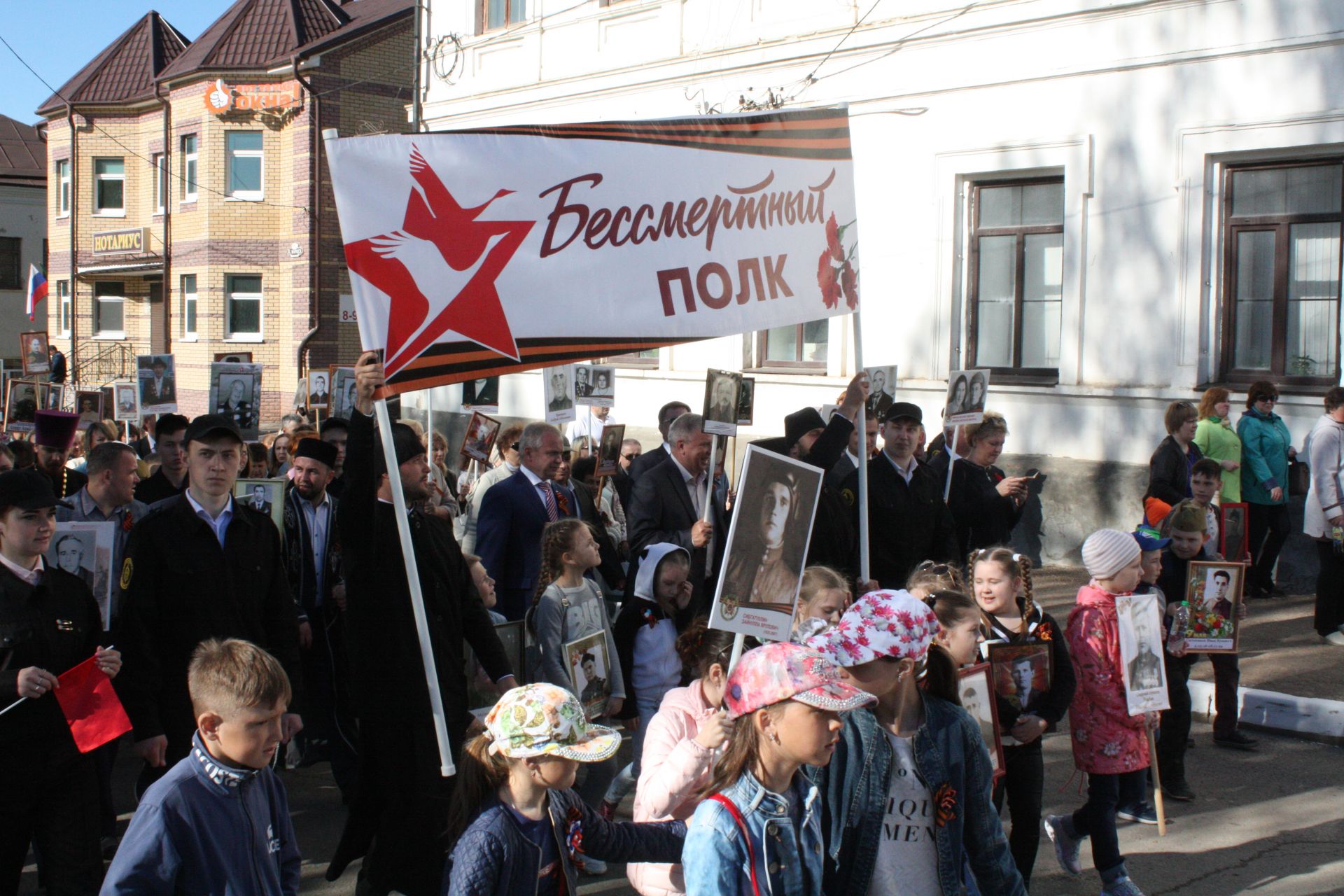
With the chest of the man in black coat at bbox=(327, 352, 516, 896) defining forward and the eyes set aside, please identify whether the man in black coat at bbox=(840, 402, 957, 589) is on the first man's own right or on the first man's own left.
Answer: on the first man's own left

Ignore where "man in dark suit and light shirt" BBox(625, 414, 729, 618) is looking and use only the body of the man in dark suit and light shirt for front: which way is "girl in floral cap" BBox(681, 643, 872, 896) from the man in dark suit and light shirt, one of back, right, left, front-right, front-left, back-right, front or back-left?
front-right

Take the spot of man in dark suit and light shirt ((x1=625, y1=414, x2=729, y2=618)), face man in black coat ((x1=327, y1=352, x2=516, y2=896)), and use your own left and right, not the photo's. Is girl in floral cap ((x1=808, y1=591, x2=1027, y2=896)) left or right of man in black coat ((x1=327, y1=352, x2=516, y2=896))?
left

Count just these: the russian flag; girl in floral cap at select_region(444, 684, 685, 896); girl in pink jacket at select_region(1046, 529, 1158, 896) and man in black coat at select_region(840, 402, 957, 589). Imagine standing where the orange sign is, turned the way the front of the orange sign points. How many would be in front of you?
3

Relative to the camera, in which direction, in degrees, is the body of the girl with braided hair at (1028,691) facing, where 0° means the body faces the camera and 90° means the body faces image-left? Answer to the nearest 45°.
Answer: approximately 45°

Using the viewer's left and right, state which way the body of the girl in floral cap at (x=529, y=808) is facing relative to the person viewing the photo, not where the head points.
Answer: facing the viewer and to the right of the viewer

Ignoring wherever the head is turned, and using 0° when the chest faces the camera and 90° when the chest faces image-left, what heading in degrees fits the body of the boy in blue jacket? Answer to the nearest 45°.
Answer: approximately 315°

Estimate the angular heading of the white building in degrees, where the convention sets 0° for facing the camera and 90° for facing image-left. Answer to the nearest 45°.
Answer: approximately 45°

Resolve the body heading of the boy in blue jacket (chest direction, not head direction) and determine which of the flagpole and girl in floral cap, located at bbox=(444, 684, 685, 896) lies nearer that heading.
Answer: the girl in floral cap

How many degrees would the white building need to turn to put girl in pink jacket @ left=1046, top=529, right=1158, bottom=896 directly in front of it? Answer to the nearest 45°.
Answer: approximately 45° to its left
